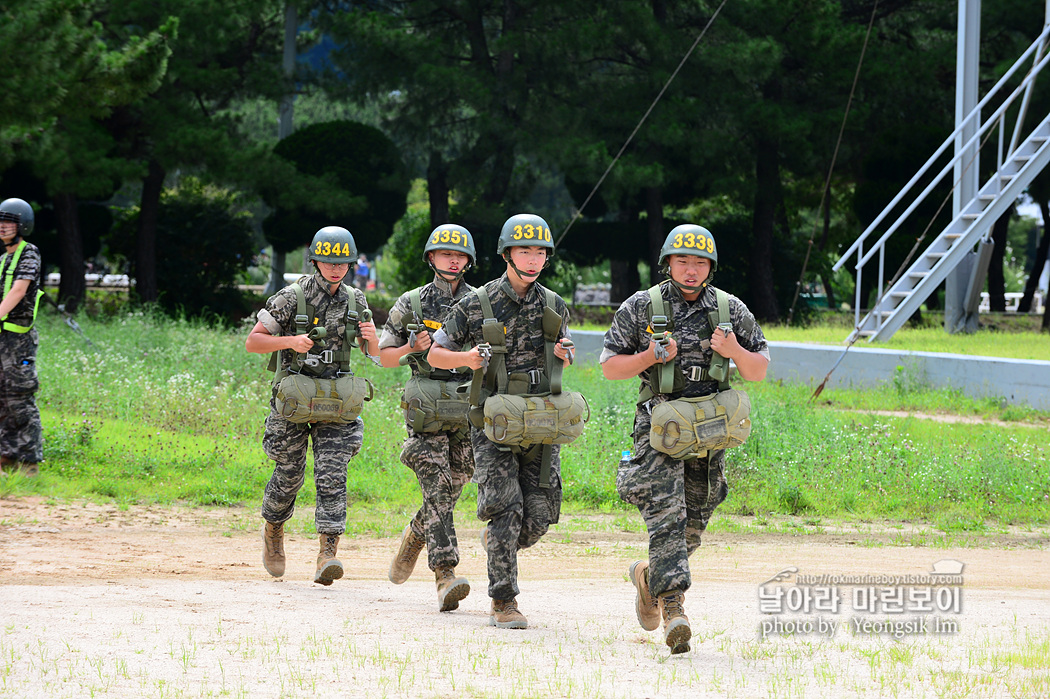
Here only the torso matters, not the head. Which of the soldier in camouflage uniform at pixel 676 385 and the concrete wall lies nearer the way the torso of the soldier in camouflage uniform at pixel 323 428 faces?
the soldier in camouflage uniform

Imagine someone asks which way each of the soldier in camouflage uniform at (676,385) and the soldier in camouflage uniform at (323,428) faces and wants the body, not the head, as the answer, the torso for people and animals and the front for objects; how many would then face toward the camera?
2

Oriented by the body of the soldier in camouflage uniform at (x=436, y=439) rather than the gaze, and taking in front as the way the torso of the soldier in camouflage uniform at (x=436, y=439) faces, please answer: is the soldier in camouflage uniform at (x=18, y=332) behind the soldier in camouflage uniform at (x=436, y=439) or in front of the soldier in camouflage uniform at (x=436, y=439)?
behind

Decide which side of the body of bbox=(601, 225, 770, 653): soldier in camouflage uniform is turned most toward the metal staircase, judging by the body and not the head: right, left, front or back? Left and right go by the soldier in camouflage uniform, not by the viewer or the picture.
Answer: back

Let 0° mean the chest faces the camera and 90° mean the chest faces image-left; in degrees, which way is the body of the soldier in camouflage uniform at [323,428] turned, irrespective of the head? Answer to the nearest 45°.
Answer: approximately 0°

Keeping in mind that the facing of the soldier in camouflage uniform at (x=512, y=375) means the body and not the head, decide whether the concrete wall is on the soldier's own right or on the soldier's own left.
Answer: on the soldier's own left

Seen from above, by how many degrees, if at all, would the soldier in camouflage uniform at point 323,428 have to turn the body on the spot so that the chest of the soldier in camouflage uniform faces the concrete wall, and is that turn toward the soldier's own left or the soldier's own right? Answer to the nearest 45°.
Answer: approximately 135° to the soldier's own left
